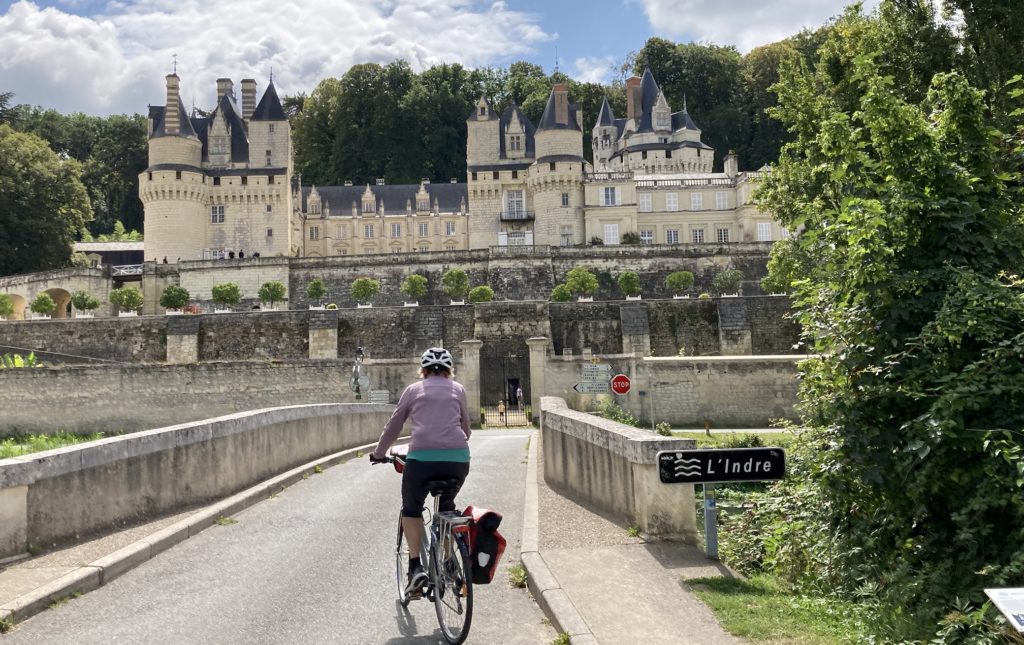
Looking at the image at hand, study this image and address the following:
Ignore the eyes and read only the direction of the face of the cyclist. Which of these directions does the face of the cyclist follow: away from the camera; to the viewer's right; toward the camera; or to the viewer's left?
away from the camera

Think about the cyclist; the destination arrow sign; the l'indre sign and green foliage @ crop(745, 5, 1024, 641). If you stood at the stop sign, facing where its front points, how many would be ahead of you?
3

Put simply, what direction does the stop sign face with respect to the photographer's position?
facing the viewer

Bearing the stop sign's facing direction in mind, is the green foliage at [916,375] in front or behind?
in front

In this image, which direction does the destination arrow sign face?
toward the camera

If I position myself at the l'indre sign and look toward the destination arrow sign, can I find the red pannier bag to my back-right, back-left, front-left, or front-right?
back-left

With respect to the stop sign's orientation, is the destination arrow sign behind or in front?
behind

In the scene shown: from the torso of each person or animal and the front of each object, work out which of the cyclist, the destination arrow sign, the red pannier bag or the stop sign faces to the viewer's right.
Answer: the red pannier bag

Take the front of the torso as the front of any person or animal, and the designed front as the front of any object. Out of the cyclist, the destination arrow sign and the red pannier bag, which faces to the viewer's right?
the red pannier bag

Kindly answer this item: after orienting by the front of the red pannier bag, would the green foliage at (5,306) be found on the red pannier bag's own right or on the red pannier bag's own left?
on the red pannier bag's own left

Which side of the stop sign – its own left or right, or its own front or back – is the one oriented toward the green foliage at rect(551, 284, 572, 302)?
back
